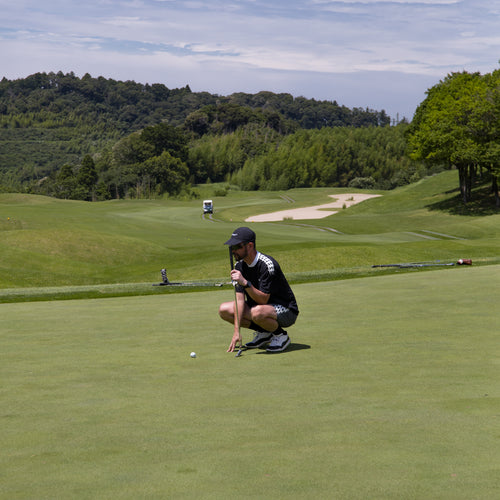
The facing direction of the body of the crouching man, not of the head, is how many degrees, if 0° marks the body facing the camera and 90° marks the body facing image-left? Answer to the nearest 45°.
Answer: approximately 45°
